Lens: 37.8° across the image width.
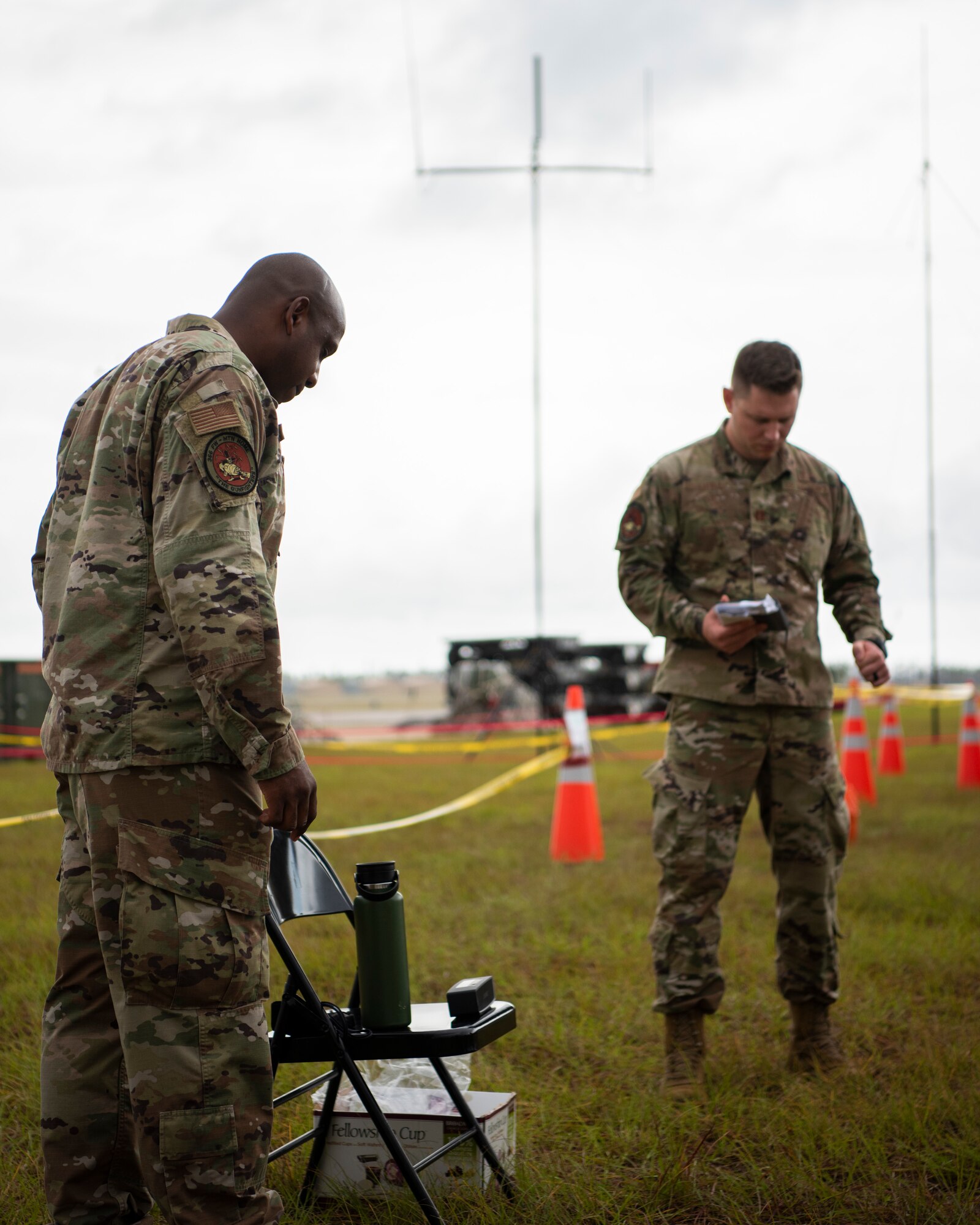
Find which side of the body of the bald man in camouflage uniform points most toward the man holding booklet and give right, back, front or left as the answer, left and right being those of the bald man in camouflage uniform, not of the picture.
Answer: front

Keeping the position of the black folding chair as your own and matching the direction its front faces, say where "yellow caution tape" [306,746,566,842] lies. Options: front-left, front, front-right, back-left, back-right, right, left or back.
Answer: back-left

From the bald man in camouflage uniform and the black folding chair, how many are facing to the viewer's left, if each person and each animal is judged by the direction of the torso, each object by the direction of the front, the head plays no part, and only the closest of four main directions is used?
0

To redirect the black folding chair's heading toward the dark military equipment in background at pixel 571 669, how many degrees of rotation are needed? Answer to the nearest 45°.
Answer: approximately 135° to its left

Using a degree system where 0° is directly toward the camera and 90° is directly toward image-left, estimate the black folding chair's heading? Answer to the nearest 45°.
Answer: approximately 315°

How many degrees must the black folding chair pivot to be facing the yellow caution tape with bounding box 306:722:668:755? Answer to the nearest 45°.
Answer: approximately 135° to its left

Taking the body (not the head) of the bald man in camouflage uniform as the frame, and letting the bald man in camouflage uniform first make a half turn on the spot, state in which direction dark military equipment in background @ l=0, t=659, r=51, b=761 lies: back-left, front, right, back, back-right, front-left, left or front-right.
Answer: back-right

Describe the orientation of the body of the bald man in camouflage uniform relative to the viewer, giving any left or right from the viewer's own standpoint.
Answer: facing away from the viewer and to the right of the viewer

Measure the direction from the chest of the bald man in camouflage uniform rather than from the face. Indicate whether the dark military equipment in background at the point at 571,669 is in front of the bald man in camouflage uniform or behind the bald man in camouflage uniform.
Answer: in front

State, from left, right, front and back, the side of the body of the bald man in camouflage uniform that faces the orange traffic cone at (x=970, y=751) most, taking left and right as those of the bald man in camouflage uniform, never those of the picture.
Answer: front

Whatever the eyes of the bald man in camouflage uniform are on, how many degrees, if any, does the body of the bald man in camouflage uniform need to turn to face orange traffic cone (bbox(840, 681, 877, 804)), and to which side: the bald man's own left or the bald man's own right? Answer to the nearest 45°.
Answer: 0° — they already face it

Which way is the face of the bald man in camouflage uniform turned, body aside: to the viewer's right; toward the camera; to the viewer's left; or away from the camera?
to the viewer's right

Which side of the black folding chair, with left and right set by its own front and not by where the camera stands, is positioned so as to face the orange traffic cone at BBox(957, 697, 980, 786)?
left
